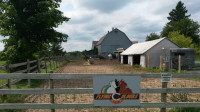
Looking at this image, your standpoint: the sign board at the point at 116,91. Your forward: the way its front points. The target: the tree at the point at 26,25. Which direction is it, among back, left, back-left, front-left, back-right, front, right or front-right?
back-right

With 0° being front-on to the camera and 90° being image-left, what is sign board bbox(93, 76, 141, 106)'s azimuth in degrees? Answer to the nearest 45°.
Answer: approximately 0°

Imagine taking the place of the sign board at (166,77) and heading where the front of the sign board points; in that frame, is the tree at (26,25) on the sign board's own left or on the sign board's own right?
on the sign board's own right

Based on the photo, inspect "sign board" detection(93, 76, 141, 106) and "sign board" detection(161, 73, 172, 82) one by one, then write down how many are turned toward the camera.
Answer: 2

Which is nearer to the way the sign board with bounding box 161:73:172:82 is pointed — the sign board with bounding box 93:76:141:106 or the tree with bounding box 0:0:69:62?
the sign board

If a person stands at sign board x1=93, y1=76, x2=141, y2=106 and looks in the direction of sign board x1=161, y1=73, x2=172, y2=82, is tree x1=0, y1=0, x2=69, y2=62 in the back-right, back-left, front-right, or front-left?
back-left

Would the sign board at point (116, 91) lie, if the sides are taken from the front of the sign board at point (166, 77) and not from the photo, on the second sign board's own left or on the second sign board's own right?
on the second sign board's own right
